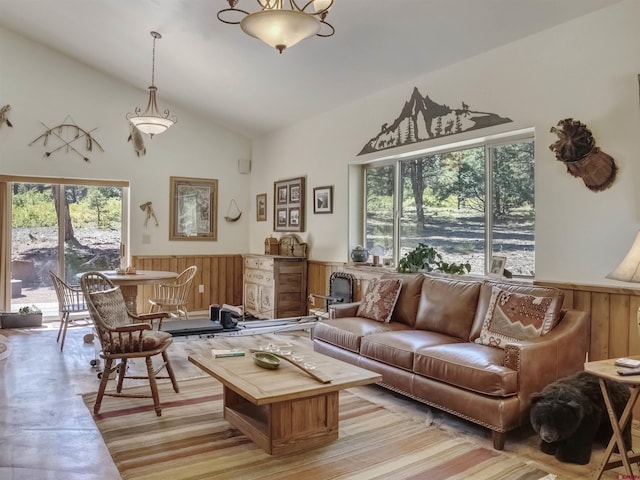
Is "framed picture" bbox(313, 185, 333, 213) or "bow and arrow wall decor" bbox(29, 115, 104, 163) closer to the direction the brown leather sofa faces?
the bow and arrow wall decor

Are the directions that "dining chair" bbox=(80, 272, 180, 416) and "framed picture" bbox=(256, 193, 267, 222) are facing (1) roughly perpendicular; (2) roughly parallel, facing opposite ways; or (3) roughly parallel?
roughly perpendicular

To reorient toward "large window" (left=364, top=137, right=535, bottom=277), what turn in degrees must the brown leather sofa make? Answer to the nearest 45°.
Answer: approximately 135° to its right

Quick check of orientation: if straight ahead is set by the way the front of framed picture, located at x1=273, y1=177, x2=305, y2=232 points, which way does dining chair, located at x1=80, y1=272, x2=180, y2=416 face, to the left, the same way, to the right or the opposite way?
to the left

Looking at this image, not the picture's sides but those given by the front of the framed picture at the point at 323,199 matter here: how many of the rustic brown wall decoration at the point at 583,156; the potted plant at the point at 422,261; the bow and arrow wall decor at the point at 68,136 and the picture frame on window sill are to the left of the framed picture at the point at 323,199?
3

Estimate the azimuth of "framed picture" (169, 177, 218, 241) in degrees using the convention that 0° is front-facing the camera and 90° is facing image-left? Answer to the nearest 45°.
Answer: approximately 0°

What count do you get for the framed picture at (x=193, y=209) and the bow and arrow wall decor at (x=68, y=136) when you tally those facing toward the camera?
2

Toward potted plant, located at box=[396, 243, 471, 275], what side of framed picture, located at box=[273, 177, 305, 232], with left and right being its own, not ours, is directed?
left
